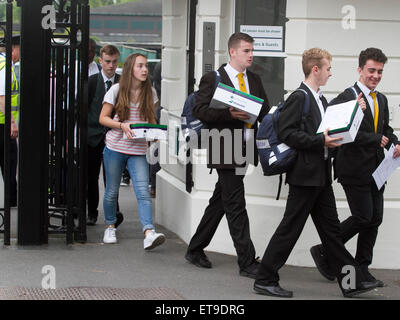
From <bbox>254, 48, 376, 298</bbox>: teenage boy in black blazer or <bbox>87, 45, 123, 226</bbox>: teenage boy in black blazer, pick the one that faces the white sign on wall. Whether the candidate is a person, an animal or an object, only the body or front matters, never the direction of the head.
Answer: <bbox>87, 45, 123, 226</bbox>: teenage boy in black blazer

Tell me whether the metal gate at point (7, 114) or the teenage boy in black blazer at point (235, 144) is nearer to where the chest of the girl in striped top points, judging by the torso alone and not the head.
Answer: the teenage boy in black blazer

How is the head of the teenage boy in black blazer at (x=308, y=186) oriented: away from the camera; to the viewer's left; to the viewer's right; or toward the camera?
to the viewer's right

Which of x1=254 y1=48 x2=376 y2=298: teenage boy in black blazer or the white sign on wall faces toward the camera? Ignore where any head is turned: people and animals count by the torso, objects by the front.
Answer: the white sign on wall

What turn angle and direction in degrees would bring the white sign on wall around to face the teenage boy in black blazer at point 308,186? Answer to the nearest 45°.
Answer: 0° — it already faces them

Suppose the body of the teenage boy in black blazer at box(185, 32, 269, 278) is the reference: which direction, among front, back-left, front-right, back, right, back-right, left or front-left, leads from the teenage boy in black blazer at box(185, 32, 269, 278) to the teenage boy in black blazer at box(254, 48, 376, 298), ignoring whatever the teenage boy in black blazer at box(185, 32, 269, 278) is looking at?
front

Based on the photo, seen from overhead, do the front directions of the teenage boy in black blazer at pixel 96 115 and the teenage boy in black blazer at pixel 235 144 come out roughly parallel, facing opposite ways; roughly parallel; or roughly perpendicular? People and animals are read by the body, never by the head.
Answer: roughly parallel

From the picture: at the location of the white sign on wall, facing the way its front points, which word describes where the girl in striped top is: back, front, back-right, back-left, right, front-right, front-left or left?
right

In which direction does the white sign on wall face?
toward the camera

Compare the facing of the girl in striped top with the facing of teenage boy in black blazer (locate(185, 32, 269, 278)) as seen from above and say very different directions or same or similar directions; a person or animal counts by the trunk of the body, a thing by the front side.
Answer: same or similar directions

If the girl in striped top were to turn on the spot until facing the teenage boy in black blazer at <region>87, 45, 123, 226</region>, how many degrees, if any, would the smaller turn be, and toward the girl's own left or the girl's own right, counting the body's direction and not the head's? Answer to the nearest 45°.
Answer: approximately 135° to the girl's own left

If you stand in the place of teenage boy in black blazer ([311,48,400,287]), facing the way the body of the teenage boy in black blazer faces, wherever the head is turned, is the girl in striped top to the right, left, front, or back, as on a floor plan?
back

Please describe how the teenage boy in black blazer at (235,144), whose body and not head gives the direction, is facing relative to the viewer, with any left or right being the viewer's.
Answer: facing the viewer and to the right of the viewer

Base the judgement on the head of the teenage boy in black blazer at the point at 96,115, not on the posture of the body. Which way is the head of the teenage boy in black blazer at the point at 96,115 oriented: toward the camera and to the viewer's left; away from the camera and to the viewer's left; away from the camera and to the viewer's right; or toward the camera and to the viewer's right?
toward the camera and to the viewer's right

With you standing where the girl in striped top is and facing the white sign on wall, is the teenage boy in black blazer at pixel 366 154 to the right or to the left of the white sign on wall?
right

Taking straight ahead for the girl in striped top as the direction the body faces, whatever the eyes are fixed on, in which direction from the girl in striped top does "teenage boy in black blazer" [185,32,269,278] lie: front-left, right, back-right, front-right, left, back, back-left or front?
front

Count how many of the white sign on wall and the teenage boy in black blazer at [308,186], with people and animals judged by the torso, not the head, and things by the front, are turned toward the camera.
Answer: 1

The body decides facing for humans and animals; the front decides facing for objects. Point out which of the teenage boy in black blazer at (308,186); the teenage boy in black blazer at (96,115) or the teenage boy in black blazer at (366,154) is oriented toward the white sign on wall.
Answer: the teenage boy in black blazer at (96,115)
